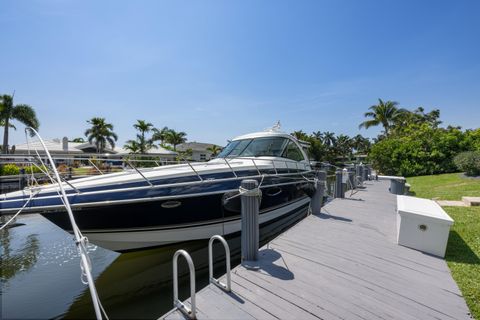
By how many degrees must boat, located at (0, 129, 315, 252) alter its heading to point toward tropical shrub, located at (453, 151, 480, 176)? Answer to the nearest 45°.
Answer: approximately 135° to its left

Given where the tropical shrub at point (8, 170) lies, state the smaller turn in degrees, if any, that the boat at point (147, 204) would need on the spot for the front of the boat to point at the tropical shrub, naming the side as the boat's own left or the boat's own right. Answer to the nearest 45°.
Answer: approximately 90° to the boat's own right

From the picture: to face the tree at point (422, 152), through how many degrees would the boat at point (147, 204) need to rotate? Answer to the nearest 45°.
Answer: approximately 180°

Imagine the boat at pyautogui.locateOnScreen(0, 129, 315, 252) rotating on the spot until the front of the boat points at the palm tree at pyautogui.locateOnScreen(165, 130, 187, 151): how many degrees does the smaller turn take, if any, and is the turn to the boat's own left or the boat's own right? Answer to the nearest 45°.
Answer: approximately 135° to the boat's own right

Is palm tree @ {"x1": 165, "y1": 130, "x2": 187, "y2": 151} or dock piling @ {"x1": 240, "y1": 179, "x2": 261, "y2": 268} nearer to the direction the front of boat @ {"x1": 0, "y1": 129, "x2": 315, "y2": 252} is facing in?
the dock piling

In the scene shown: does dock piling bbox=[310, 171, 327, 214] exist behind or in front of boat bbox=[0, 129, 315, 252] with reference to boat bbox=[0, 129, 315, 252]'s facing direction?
behind

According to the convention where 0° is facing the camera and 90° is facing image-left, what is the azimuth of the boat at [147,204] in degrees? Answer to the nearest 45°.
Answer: approximately 45°

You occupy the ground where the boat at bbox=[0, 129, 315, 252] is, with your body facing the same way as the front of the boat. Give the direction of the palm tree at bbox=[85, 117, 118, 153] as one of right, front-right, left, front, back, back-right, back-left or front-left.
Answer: back-right

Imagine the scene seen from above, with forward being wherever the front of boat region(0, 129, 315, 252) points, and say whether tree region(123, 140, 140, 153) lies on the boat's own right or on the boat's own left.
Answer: on the boat's own right

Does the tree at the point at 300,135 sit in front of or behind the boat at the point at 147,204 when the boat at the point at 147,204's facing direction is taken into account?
behind

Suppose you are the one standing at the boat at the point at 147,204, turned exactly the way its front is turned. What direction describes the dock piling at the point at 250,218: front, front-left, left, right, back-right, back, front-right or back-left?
left

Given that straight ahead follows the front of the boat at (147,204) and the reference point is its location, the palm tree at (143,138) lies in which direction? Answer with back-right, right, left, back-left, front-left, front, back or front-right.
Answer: back-right

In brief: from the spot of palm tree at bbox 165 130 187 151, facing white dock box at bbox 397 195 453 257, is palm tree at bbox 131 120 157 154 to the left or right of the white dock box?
right
